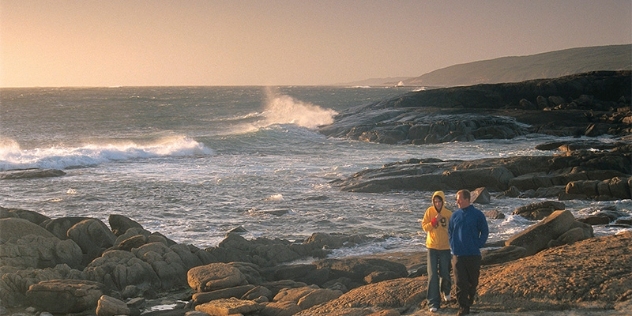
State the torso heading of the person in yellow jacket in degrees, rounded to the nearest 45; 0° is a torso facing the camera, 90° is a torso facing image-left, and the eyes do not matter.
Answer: approximately 0°

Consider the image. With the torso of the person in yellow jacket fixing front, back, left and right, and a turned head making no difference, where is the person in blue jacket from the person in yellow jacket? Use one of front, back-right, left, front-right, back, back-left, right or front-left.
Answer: front-left

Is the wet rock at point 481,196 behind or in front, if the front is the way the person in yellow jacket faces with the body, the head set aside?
behind

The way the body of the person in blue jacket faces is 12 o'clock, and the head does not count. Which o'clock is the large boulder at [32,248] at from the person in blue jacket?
The large boulder is roughly at 2 o'clock from the person in blue jacket.

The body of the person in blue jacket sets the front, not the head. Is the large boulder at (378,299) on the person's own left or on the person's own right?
on the person's own right

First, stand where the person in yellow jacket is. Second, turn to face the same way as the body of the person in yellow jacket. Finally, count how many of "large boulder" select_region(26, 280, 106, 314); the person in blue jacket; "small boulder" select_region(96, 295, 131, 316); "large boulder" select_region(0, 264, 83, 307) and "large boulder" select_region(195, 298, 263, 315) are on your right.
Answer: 4

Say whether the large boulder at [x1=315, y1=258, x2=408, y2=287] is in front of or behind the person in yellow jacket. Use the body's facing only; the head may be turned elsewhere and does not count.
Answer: behind

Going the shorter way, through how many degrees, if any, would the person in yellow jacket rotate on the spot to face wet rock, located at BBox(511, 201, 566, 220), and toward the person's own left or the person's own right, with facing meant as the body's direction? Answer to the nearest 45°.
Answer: approximately 180°

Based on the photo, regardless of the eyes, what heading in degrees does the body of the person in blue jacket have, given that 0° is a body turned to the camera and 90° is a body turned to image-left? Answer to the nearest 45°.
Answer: approximately 45°

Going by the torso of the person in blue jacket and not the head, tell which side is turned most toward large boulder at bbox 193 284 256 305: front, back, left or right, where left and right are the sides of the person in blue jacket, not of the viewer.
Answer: right

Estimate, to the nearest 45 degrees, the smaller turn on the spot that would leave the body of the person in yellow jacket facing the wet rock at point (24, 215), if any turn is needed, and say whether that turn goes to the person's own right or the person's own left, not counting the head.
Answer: approximately 135° to the person's own right

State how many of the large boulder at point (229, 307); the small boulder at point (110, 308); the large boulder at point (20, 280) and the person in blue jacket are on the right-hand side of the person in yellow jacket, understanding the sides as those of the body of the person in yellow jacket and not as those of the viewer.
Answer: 3

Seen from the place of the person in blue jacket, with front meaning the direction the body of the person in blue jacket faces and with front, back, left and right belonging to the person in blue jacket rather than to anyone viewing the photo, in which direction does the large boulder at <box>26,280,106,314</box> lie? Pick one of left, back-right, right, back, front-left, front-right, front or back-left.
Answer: front-right

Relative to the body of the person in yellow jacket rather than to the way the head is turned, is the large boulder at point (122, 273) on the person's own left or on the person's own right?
on the person's own right

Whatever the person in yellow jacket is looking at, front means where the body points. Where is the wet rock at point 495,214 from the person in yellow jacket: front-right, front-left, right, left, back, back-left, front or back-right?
back
